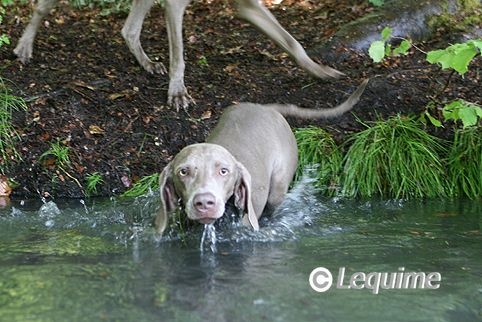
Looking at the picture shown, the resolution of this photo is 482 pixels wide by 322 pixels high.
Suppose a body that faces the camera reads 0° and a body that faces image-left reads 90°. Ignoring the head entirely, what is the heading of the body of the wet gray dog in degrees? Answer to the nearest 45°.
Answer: approximately 45°

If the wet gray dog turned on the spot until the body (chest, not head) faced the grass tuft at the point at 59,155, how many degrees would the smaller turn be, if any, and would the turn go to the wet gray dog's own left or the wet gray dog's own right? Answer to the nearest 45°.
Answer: approximately 90° to the wet gray dog's own right

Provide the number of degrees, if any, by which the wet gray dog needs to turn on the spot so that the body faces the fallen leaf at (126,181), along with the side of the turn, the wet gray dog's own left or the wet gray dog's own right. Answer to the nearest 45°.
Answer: approximately 90° to the wet gray dog's own right

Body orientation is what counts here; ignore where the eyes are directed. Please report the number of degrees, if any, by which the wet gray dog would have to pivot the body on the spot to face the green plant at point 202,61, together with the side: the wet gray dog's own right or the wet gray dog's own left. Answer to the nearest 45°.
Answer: approximately 135° to the wet gray dog's own right

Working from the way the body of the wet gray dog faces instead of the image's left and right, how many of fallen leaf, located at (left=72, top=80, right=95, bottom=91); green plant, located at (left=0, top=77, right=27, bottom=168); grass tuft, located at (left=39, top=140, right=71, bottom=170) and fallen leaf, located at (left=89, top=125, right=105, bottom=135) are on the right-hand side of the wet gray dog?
4

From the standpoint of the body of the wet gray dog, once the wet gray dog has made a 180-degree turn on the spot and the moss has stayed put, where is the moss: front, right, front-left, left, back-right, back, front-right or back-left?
front

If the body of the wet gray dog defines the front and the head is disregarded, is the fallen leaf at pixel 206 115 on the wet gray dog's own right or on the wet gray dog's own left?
on the wet gray dog's own right

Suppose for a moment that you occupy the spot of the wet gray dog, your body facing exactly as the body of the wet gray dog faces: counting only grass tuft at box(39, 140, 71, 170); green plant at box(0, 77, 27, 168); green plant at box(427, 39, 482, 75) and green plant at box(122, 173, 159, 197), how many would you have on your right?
3

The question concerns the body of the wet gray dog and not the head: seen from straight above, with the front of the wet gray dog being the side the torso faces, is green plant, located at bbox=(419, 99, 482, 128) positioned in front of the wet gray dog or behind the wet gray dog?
behind

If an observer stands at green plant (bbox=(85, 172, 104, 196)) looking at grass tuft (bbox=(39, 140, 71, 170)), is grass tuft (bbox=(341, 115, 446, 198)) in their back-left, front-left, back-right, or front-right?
back-right

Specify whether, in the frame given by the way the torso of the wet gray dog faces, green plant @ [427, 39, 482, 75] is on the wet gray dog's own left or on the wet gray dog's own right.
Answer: on the wet gray dog's own left

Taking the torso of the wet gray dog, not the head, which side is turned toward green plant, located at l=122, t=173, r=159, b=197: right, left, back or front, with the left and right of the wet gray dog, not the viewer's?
right
